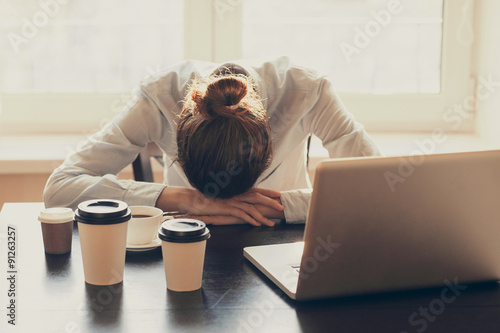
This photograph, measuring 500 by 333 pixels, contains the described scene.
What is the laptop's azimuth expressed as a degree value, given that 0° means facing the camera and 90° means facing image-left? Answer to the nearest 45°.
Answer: approximately 135°

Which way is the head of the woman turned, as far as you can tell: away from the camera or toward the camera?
toward the camera

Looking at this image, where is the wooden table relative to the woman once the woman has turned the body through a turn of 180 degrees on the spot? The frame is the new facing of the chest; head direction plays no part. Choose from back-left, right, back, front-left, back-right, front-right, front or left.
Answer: back

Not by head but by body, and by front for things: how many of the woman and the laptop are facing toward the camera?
1

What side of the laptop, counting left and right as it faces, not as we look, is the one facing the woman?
front

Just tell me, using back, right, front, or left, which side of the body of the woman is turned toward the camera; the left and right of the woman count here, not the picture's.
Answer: front

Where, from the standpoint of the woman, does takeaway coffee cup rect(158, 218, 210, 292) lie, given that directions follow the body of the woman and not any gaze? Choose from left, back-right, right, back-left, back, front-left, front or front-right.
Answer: front

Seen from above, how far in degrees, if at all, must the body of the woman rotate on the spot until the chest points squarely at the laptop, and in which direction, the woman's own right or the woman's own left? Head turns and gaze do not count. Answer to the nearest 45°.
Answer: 0° — they already face it

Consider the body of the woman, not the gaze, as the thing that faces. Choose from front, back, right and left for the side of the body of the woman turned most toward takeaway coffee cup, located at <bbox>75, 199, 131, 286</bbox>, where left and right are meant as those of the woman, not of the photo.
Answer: front
